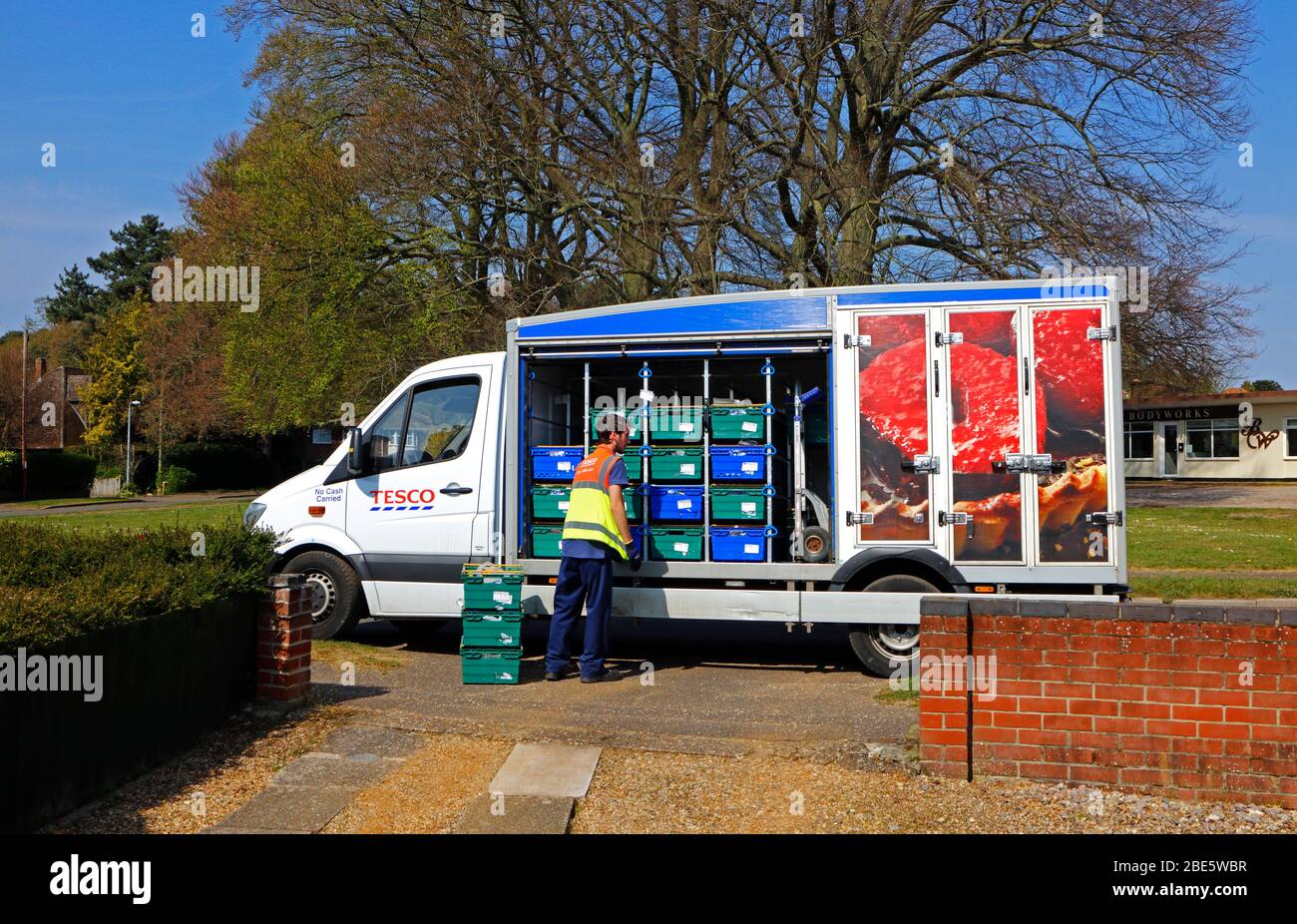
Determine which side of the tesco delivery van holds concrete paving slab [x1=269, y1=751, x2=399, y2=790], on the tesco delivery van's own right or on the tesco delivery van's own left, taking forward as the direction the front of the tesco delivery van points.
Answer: on the tesco delivery van's own left

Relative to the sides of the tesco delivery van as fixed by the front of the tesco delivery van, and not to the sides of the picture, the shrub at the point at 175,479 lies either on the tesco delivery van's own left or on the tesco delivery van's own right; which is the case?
on the tesco delivery van's own right

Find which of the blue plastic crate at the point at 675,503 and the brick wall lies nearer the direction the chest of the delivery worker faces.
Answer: the blue plastic crate

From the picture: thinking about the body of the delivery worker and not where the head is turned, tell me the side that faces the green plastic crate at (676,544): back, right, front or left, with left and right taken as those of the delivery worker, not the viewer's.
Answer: front

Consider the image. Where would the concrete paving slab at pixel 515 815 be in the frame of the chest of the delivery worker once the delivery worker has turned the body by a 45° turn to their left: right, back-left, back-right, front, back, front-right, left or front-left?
back

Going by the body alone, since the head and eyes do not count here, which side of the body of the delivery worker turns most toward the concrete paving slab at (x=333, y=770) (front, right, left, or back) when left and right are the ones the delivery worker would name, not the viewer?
back

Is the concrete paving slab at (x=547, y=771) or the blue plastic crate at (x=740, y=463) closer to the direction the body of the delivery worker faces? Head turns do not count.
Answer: the blue plastic crate

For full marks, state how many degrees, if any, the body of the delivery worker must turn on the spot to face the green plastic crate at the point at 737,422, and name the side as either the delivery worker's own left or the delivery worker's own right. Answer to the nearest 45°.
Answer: approximately 45° to the delivery worker's own right

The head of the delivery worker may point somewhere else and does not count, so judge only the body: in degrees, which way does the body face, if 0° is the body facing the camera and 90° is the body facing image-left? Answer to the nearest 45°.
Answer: approximately 225°

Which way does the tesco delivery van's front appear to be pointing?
to the viewer's left

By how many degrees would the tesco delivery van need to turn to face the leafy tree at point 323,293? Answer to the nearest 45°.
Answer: approximately 45° to its right

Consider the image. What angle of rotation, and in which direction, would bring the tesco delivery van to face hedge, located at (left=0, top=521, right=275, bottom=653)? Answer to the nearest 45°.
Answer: approximately 45° to its left
